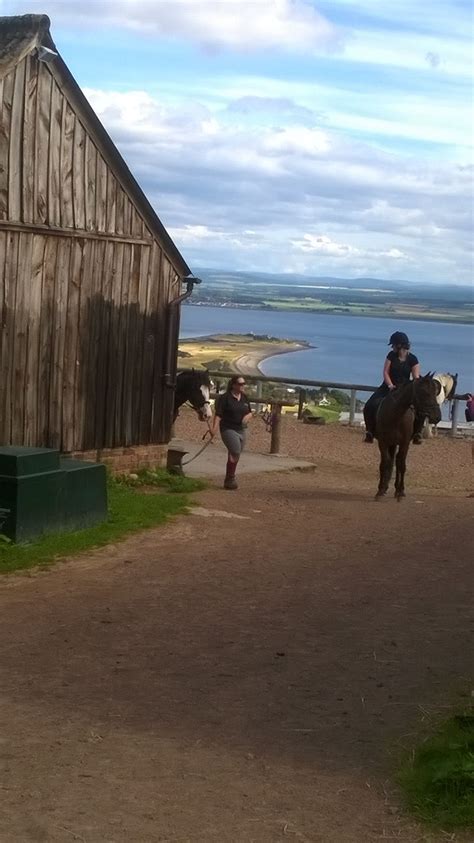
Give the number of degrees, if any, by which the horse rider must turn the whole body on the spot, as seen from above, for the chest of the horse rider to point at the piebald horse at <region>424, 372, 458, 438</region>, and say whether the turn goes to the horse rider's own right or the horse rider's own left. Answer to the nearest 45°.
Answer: approximately 180°

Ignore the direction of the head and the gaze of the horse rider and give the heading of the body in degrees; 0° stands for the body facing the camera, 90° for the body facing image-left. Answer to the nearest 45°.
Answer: approximately 0°

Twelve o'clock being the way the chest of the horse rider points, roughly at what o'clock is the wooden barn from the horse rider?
The wooden barn is roughly at 2 o'clock from the horse rider.
